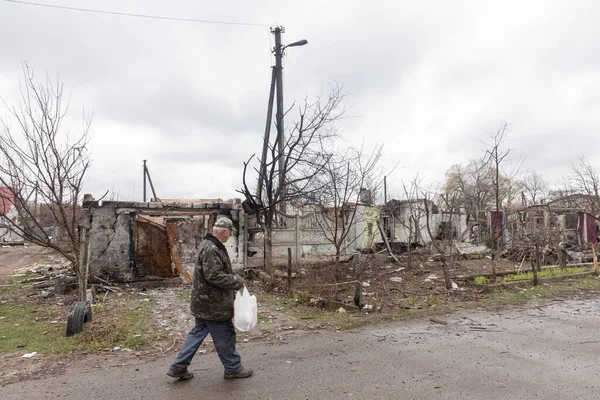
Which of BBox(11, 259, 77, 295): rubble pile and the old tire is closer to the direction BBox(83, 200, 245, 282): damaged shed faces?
the old tire

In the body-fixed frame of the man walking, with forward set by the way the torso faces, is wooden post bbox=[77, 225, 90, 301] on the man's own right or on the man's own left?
on the man's own left

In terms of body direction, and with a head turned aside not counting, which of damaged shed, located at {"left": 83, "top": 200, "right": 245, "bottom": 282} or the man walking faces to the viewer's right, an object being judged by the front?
the man walking

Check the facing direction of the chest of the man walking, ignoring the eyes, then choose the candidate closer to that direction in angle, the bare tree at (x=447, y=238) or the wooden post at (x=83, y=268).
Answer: the bare tree

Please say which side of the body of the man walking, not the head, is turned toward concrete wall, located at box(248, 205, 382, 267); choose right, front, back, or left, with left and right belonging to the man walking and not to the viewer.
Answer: left

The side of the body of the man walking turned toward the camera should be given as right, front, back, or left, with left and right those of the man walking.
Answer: right

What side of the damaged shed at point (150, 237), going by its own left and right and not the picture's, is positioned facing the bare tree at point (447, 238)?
left

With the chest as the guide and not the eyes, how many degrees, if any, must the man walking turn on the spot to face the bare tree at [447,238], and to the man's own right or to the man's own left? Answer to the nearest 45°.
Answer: approximately 45° to the man's own left

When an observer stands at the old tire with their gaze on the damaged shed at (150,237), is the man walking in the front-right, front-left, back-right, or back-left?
back-right

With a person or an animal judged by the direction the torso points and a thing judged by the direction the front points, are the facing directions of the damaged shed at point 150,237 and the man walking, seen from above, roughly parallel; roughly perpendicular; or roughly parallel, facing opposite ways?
roughly perpendicular

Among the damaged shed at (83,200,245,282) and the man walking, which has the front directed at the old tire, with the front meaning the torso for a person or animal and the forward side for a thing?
the damaged shed

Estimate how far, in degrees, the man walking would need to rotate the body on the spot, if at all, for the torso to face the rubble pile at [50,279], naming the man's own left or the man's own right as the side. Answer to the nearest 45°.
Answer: approximately 135° to the man's own left
